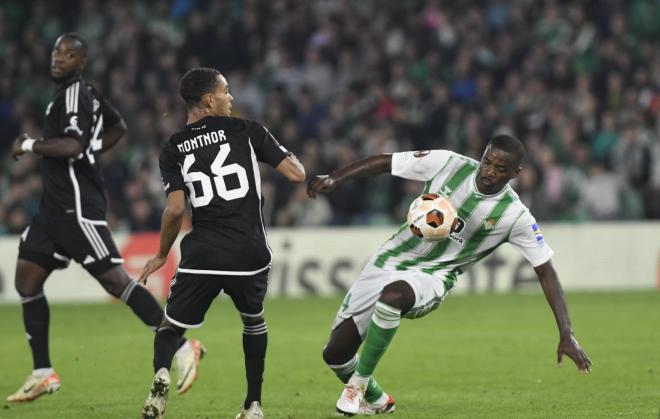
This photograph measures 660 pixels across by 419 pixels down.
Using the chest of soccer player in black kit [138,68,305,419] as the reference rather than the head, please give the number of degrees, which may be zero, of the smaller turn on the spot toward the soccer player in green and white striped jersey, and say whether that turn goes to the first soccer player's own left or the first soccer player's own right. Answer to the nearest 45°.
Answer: approximately 45° to the first soccer player's own right

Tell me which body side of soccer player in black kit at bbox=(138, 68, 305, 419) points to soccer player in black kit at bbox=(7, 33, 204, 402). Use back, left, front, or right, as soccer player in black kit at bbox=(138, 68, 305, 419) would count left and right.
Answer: left

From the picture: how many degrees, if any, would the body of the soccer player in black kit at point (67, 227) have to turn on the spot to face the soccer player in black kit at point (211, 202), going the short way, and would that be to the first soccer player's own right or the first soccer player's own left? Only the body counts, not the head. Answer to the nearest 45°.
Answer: approximately 135° to the first soccer player's own left
